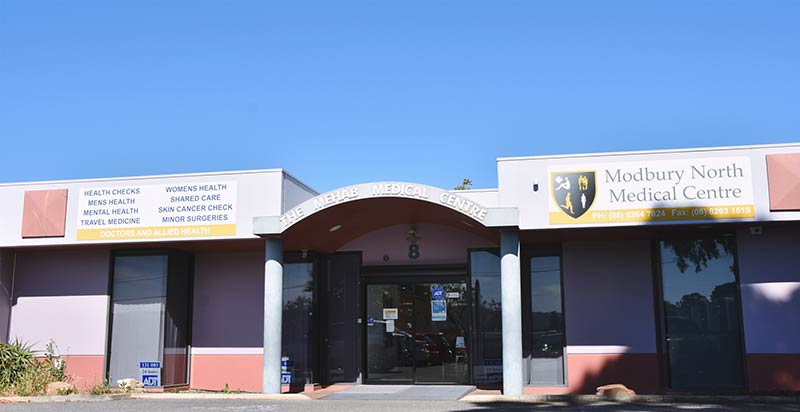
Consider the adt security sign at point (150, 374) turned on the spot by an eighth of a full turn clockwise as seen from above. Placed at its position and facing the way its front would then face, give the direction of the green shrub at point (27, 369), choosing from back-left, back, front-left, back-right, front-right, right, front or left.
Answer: front-right

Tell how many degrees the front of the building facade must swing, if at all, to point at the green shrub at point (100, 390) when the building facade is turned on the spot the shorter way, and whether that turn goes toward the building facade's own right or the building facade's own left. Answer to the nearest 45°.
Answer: approximately 90° to the building facade's own right

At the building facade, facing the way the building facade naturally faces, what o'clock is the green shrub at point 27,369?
The green shrub is roughly at 3 o'clock from the building facade.

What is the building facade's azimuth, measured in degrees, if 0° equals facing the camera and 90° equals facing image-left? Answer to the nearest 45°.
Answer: approximately 0°

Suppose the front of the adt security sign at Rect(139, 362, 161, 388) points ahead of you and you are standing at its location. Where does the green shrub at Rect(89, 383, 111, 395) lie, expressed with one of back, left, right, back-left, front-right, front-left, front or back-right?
front-right

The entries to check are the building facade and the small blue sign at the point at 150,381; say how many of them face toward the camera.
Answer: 2
